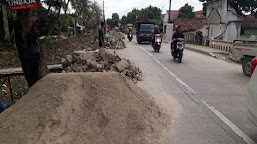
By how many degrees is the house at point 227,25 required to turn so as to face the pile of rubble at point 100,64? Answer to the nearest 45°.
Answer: approximately 45° to its left

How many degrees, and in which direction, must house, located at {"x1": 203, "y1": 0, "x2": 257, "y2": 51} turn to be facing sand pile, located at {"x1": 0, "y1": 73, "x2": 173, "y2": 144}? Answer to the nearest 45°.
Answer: approximately 45° to its left

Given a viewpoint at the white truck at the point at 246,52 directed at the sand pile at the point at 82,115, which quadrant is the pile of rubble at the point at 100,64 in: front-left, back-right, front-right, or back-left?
front-right

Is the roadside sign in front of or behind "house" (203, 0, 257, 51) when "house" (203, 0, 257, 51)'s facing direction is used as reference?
in front

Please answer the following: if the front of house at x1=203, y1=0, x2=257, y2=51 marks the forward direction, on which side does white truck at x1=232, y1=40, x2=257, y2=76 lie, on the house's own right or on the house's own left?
on the house's own left

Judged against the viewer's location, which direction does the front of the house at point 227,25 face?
facing the viewer and to the left of the viewer
